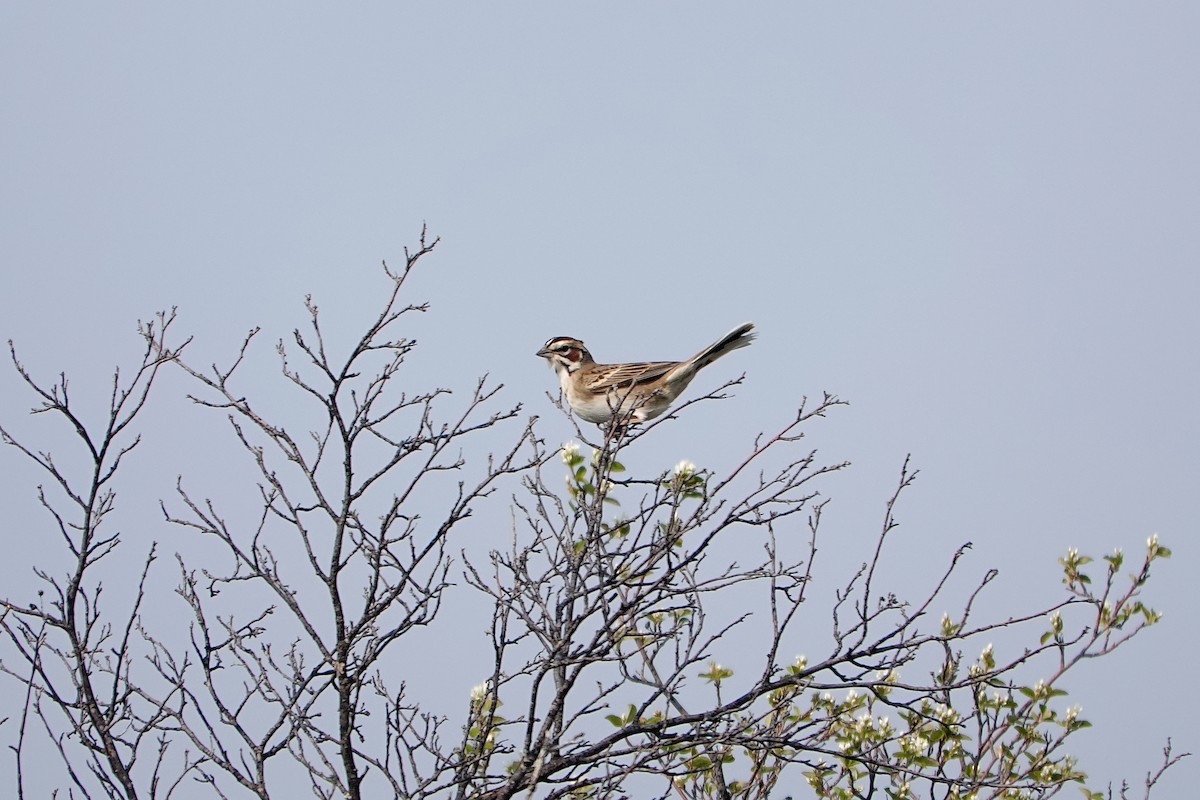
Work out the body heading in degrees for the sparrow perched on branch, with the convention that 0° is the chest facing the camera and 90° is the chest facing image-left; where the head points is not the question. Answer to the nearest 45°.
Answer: approximately 90°
